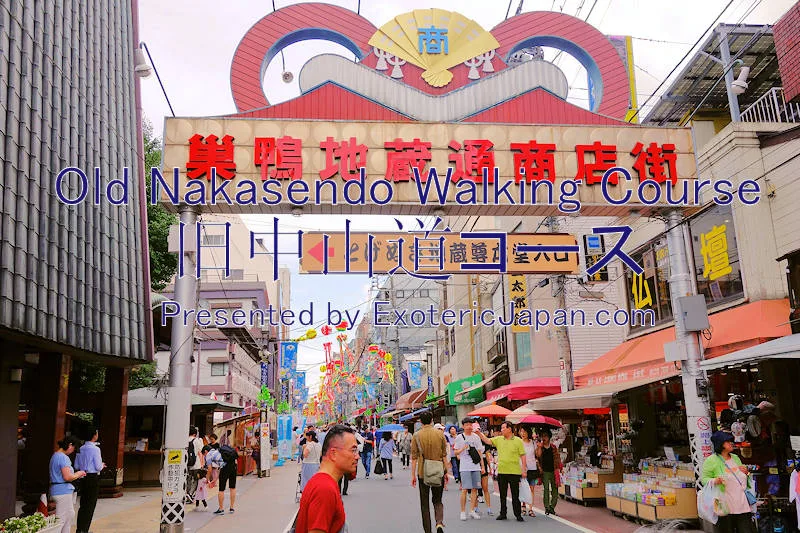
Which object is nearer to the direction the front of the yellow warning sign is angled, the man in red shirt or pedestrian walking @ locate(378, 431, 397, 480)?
the man in red shirt

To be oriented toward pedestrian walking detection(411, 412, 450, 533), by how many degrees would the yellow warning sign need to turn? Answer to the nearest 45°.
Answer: approximately 45° to its left

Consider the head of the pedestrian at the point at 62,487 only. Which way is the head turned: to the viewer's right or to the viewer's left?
to the viewer's right

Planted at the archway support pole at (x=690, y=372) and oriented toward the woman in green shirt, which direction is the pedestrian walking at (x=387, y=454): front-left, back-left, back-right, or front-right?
back-right
